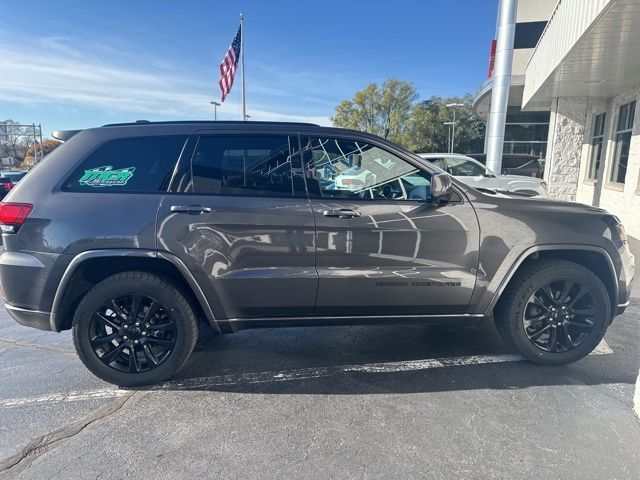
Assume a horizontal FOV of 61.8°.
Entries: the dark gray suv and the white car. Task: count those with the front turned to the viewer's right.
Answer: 2

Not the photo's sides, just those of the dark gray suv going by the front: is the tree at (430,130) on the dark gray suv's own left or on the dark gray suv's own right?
on the dark gray suv's own left

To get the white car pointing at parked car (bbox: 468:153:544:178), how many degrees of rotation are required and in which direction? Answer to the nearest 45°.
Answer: approximately 90° to its left

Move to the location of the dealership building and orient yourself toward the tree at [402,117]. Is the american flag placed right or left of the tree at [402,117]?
left

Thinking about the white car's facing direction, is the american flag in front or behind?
behind

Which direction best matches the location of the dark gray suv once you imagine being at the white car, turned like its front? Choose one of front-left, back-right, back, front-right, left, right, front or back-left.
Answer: right

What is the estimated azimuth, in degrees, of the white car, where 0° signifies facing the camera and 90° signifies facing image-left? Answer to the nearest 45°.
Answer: approximately 270°

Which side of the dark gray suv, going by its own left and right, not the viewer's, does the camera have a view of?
right

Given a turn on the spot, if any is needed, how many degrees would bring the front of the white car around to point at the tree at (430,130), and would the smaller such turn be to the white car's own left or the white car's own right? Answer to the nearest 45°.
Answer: approximately 90° to the white car's own left

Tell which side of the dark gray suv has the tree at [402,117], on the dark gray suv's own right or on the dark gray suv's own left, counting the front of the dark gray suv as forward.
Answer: on the dark gray suv's own left

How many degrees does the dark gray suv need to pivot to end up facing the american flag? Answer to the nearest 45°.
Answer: approximately 90° to its left

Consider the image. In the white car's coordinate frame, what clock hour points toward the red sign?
The red sign is roughly at 9 o'clock from the white car.
